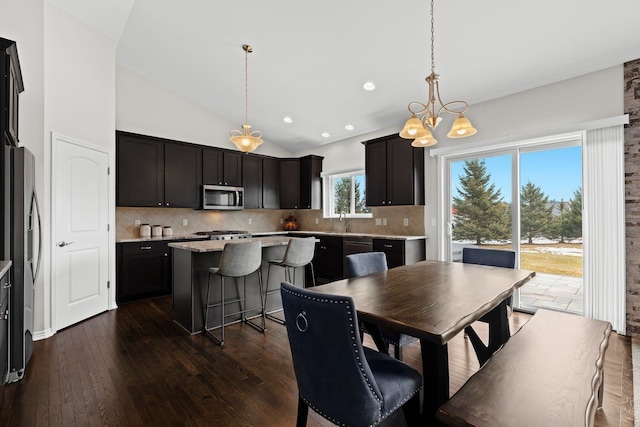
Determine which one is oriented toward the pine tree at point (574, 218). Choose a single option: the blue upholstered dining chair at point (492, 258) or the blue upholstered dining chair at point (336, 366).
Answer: the blue upholstered dining chair at point (336, 366)

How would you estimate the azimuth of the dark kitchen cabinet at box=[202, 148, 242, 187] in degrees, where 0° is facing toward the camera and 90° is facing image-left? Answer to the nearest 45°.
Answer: approximately 0°

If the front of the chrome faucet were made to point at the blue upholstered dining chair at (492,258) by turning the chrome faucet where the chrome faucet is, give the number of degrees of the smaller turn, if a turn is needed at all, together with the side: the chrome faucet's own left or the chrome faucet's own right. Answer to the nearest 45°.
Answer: approximately 90° to the chrome faucet's own left

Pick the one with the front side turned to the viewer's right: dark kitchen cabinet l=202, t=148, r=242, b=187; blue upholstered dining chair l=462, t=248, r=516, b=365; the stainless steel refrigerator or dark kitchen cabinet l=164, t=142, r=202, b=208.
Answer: the stainless steel refrigerator

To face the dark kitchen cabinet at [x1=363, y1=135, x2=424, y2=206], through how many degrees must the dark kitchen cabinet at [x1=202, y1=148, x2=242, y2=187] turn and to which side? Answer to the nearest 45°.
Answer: approximately 45° to its left

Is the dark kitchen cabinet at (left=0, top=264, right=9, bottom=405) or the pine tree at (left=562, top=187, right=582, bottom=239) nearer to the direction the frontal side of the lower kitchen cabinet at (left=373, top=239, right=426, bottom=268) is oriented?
the dark kitchen cabinet

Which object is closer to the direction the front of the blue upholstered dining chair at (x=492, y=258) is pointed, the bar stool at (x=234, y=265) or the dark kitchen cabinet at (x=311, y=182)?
the bar stool

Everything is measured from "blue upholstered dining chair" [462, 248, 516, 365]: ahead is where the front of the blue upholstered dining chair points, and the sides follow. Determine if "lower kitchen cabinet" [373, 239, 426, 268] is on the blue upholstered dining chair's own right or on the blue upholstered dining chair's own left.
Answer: on the blue upholstered dining chair's own right

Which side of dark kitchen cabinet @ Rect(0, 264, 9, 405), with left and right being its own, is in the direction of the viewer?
right

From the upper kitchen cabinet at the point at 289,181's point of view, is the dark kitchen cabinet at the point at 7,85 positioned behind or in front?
in front
